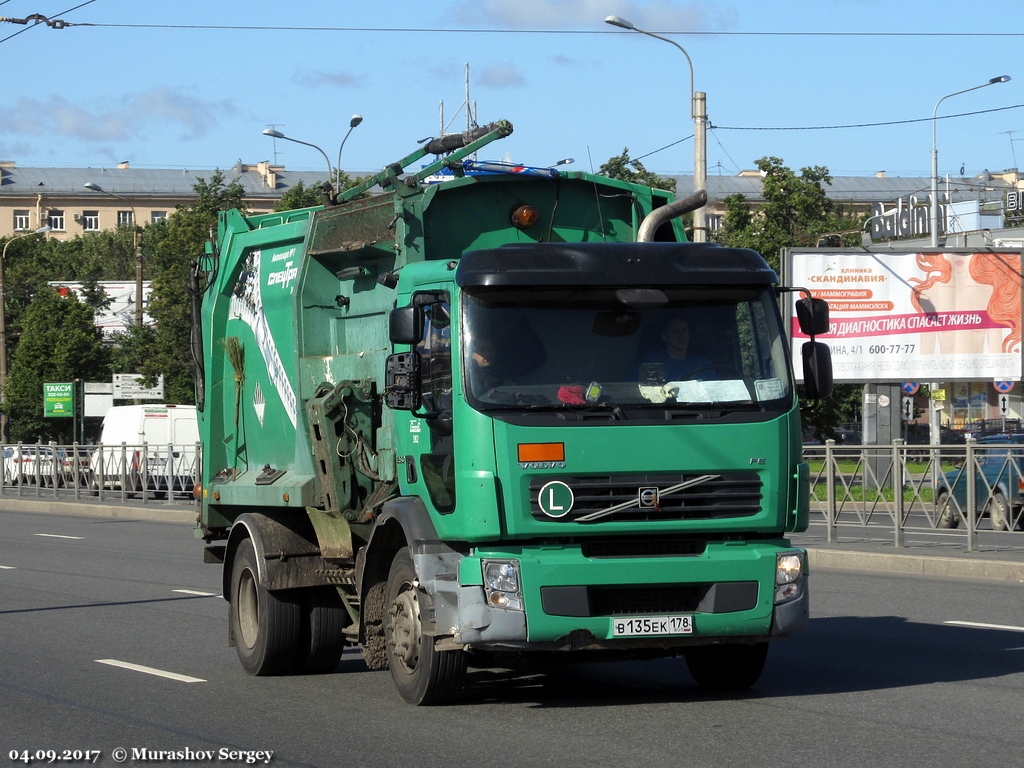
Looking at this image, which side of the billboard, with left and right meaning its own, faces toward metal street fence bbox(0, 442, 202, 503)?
right

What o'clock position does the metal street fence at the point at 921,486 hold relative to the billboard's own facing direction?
The metal street fence is roughly at 12 o'clock from the billboard.

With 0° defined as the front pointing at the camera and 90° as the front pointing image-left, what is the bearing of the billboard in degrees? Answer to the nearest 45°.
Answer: approximately 0°

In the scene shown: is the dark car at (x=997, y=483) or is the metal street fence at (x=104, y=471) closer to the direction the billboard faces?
the dark car

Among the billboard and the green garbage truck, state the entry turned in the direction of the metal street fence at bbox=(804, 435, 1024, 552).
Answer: the billboard

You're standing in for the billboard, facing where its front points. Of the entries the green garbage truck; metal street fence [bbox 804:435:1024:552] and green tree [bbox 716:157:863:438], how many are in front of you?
2

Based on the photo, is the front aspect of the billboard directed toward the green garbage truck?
yes

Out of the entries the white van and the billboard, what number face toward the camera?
1

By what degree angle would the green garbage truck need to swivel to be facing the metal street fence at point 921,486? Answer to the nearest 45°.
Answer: approximately 90° to its left

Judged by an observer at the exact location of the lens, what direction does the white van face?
facing away from the viewer and to the left of the viewer

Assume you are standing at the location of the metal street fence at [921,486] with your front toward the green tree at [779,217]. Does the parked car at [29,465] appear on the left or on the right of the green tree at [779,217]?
left

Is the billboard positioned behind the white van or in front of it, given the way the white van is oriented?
behind

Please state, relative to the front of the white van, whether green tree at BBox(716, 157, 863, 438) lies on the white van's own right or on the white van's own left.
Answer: on the white van's own right
